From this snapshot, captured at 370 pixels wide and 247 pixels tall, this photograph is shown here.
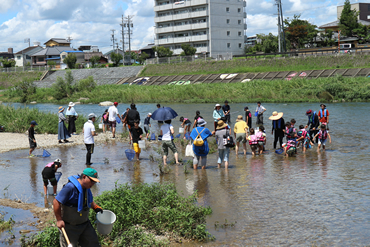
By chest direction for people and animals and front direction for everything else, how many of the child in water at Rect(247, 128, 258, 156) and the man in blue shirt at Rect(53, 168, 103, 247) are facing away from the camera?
1

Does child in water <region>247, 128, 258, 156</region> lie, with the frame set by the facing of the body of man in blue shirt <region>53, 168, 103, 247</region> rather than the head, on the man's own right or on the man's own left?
on the man's own left

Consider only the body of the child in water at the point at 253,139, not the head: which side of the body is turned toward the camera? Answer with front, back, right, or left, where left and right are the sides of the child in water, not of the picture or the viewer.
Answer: back

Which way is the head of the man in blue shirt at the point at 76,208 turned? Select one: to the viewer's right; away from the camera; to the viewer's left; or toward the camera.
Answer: to the viewer's right

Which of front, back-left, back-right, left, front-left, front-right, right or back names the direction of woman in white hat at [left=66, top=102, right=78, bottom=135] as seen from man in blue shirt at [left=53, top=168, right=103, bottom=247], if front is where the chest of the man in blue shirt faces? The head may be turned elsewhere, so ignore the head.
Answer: back-left

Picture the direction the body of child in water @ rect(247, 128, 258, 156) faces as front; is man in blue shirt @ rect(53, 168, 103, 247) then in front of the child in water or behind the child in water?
behind

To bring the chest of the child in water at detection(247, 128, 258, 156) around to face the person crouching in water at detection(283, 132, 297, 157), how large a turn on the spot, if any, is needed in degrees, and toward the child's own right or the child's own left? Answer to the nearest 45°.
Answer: approximately 90° to the child's own right
